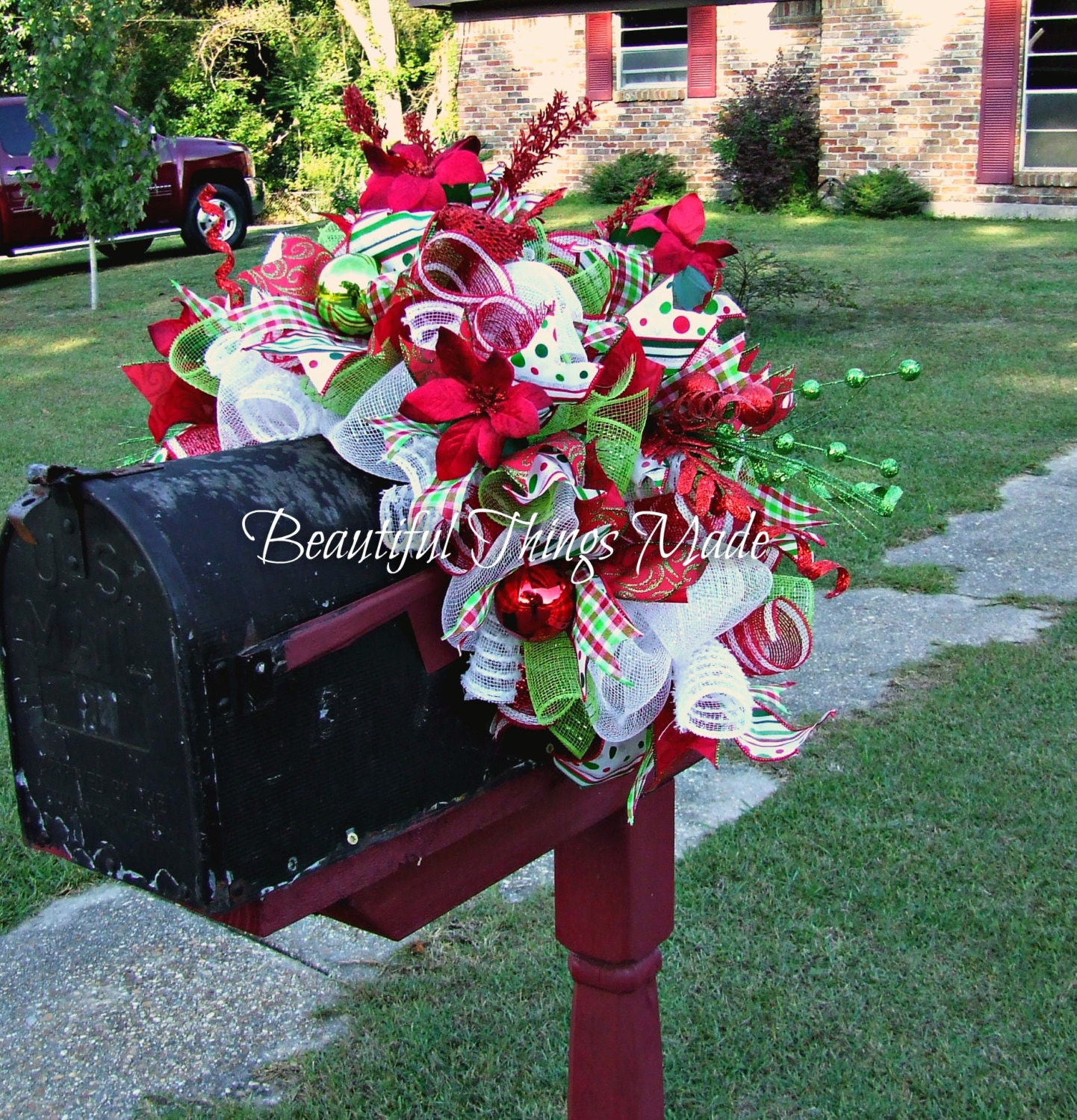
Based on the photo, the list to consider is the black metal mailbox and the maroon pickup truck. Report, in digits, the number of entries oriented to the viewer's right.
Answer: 1

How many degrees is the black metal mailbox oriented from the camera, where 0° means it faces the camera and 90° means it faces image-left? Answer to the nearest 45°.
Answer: approximately 45°

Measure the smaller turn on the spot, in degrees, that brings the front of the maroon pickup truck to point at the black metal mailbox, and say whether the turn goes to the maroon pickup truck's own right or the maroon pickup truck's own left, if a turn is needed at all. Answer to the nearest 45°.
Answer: approximately 90° to the maroon pickup truck's own right

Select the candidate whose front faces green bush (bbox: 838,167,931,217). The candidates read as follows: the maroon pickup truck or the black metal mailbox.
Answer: the maroon pickup truck

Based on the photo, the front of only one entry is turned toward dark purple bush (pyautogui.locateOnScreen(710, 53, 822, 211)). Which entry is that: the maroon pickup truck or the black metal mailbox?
the maroon pickup truck

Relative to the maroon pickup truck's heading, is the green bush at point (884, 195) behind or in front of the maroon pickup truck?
in front

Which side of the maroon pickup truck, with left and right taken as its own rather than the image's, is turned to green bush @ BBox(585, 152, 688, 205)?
front

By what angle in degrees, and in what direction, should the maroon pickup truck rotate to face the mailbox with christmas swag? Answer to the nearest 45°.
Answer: approximately 90° to its right

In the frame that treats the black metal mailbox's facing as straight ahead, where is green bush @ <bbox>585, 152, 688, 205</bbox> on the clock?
The green bush is roughly at 5 o'clock from the black metal mailbox.

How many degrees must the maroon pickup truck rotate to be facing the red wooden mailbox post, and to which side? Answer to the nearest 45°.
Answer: approximately 90° to its right

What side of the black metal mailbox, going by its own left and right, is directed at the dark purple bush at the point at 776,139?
back

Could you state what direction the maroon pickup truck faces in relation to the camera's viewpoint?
facing to the right of the viewer

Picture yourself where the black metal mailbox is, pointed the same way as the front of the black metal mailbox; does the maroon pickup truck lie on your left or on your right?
on your right
